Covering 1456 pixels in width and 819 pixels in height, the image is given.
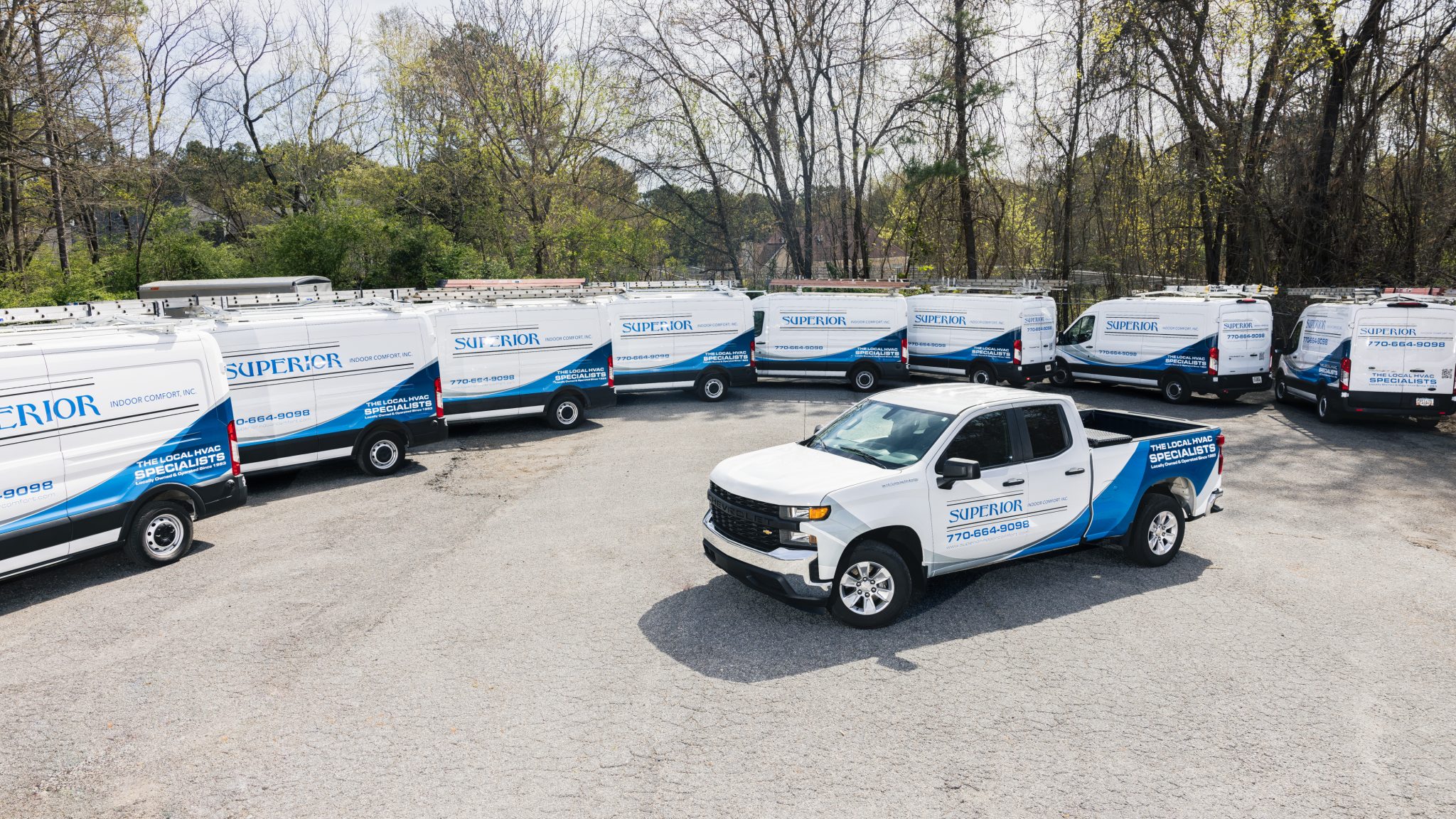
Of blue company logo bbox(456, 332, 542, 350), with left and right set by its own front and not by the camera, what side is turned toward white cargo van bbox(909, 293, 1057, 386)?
left

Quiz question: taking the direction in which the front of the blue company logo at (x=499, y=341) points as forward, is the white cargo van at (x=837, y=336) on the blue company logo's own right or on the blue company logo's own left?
on the blue company logo's own left

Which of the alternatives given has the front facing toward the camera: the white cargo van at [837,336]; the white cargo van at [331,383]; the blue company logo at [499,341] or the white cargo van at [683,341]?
the blue company logo

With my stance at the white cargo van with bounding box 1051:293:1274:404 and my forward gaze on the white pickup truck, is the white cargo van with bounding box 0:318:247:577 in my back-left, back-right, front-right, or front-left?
front-right

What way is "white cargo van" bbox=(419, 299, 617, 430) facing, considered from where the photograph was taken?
facing to the left of the viewer

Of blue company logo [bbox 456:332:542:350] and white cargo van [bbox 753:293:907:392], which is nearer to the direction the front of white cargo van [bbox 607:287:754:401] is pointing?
the blue company logo

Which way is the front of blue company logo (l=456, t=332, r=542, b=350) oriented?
toward the camera

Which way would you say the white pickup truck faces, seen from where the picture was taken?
facing the viewer and to the left of the viewer

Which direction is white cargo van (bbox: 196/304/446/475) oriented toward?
to the viewer's left

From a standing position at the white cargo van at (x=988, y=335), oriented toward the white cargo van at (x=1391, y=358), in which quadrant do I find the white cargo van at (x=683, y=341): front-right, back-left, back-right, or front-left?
back-right

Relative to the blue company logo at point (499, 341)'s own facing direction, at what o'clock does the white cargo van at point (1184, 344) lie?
The white cargo van is roughly at 9 o'clock from the blue company logo.

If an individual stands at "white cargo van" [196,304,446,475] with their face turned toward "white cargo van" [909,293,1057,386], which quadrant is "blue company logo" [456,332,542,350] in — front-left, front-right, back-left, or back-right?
front-left

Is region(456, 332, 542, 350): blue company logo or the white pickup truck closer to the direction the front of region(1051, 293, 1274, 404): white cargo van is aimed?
the blue company logo

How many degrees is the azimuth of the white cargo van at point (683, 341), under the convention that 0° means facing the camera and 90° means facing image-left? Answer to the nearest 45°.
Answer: approximately 90°

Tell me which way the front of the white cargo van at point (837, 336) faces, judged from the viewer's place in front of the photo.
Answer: facing to the left of the viewer

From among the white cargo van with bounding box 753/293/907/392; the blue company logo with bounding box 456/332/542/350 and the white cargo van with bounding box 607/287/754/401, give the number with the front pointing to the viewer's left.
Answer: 2

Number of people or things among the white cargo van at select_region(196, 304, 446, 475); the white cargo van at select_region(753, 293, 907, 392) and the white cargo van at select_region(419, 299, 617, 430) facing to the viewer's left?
3
